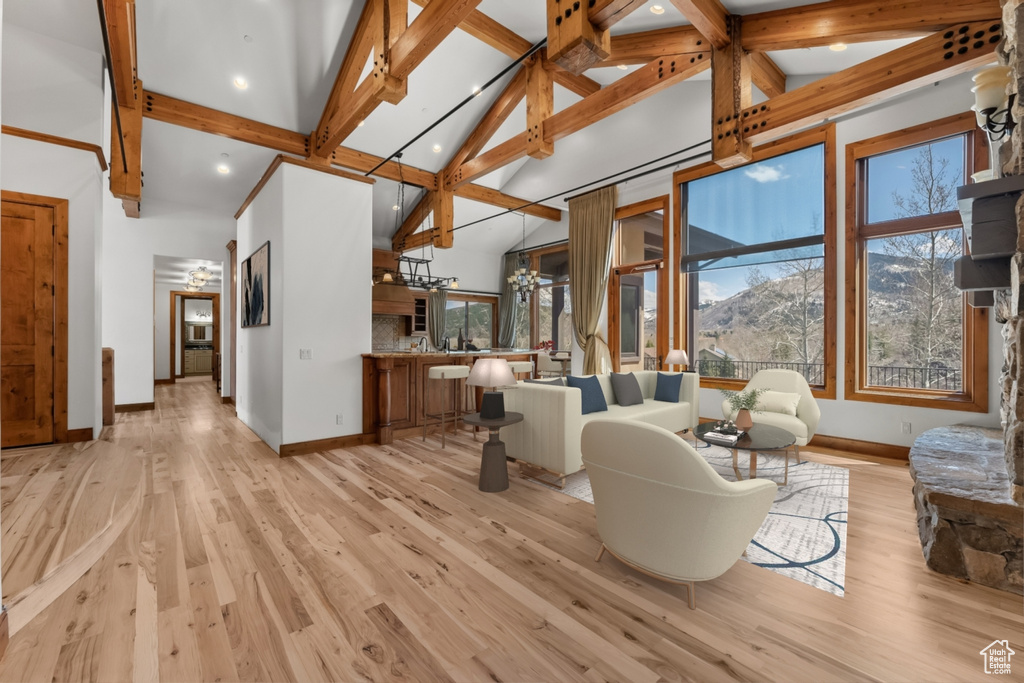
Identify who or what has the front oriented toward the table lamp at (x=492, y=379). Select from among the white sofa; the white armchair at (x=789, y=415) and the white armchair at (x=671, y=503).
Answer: the white armchair at (x=789, y=415)

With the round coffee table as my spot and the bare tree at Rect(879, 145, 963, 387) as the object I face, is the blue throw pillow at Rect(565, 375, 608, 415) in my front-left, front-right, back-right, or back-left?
back-left

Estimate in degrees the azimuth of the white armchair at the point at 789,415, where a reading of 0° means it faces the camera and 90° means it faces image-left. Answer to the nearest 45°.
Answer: approximately 45°

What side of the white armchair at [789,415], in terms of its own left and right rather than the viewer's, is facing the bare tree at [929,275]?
back

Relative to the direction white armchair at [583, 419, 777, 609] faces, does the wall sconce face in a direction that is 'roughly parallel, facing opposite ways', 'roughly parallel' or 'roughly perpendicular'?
roughly perpendicular

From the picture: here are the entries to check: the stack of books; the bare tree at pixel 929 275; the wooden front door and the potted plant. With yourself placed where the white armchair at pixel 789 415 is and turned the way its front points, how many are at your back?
1

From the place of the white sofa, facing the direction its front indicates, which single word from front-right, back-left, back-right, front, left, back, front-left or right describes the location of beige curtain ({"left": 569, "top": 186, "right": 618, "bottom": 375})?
back-left

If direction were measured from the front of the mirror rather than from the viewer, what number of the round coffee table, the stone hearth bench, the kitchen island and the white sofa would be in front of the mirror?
4

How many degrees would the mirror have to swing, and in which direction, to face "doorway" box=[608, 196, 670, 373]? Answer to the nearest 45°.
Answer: approximately 45° to its left

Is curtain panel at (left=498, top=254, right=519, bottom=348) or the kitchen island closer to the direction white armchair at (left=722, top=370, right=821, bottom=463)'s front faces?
the kitchen island

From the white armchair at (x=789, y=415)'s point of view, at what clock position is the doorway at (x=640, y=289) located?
The doorway is roughly at 3 o'clock from the white armchair.

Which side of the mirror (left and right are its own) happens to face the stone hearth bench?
front

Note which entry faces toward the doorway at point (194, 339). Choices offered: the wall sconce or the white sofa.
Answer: the wall sconce

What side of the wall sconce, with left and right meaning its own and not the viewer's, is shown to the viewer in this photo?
left

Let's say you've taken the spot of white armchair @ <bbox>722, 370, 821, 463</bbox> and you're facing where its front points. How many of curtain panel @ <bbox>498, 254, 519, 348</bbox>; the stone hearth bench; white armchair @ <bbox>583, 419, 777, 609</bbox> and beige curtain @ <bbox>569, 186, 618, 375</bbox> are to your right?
2

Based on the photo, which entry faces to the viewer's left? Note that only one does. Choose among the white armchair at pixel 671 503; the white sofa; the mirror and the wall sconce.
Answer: the wall sconce
